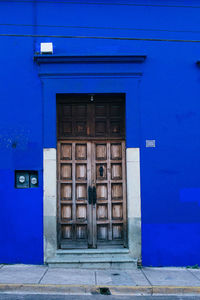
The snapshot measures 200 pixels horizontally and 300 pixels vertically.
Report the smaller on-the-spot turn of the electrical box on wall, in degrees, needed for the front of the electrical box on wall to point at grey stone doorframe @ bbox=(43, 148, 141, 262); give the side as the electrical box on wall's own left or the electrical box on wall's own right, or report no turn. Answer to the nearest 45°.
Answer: approximately 90° to the electrical box on wall's own left

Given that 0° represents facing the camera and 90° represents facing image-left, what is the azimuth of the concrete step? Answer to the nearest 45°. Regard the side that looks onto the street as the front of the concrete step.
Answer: approximately 0°

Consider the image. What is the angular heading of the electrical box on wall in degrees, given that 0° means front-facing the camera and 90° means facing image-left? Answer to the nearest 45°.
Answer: approximately 0°

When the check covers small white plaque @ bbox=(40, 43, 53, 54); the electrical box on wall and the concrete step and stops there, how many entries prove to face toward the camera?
3
